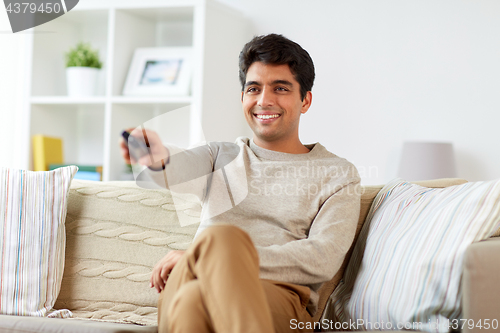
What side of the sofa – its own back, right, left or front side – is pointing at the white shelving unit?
back

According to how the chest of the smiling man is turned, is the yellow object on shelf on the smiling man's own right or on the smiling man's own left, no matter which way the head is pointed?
on the smiling man's own right

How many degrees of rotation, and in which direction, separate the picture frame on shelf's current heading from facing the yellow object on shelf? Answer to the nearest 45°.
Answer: approximately 90° to its right

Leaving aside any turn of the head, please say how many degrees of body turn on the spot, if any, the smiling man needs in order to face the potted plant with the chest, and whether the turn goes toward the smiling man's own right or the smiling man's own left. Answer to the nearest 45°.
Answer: approximately 90° to the smiling man's own right

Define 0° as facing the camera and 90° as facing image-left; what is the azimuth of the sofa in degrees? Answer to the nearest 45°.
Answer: approximately 0°

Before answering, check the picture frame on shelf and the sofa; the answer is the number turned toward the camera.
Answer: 2

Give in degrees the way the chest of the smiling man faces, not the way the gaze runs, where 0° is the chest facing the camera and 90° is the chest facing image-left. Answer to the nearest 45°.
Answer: approximately 45°

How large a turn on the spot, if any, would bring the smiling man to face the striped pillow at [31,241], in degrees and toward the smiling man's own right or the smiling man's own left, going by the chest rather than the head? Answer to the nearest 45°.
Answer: approximately 45° to the smiling man's own right
